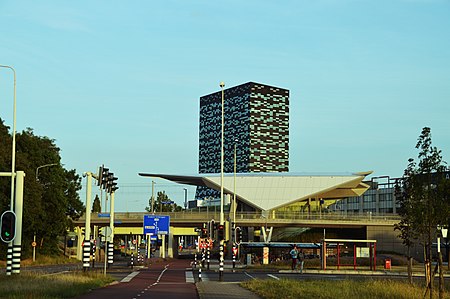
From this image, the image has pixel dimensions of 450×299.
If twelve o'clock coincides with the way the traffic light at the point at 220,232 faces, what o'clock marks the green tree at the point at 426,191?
The green tree is roughly at 11 o'clock from the traffic light.

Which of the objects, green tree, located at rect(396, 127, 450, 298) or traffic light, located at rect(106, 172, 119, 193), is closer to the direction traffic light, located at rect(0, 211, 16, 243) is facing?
the green tree

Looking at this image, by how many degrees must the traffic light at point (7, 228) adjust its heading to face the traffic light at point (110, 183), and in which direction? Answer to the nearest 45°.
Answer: approximately 135° to its left

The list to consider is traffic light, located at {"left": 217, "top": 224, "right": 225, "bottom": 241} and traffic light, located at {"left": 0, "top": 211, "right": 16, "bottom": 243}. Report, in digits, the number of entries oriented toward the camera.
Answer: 2

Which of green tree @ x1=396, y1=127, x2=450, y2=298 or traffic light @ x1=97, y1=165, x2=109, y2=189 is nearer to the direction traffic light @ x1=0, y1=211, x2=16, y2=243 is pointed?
the green tree

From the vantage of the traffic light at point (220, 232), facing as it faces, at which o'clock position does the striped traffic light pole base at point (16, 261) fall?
The striped traffic light pole base is roughly at 2 o'clock from the traffic light.

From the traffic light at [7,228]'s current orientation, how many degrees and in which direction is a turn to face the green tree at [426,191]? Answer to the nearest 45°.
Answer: approximately 45° to its left

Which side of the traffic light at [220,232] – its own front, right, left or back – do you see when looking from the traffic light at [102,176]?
right

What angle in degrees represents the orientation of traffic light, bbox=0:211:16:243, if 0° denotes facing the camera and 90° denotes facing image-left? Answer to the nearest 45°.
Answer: approximately 0°

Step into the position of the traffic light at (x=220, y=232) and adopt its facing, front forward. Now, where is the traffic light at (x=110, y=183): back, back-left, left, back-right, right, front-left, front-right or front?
right
